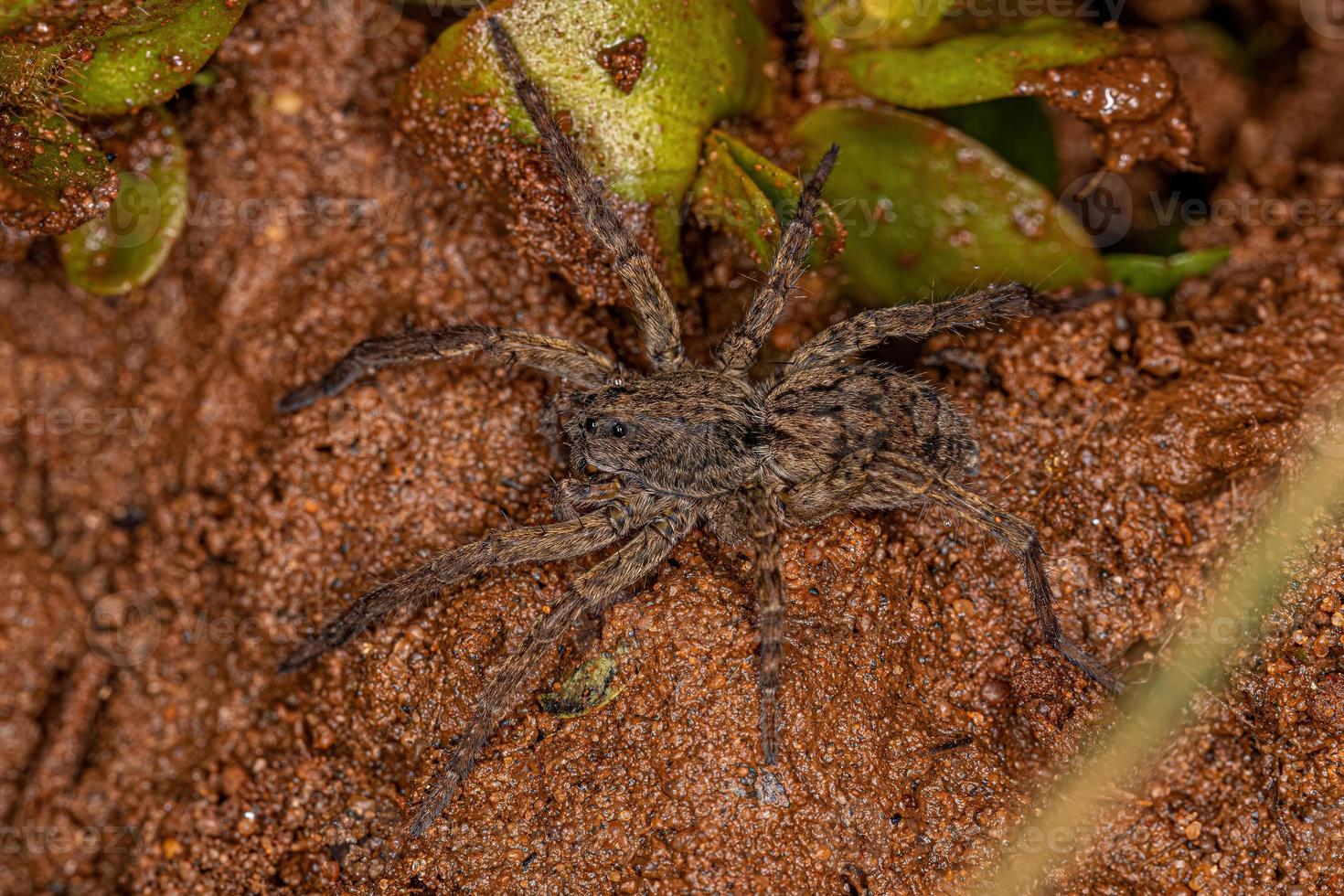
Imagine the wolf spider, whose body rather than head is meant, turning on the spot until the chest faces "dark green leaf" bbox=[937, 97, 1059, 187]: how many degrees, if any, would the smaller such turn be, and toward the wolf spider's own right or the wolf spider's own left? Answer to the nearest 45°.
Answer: approximately 135° to the wolf spider's own right

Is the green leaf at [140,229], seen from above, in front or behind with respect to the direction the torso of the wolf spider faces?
in front

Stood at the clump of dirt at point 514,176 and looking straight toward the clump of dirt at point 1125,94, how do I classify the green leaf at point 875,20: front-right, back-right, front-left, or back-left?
front-left

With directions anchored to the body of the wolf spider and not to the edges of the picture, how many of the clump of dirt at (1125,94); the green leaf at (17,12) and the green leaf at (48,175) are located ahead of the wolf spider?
2

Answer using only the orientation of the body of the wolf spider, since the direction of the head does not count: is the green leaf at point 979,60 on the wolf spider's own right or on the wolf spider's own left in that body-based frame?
on the wolf spider's own right

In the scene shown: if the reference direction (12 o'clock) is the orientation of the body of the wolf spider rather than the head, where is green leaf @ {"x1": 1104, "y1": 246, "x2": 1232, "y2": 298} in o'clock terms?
The green leaf is roughly at 5 o'clock from the wolf spider.

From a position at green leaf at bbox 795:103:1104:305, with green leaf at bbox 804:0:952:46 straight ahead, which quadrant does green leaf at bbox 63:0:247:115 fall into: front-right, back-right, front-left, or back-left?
front-left

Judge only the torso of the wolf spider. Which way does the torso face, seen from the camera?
to the viewer's left
